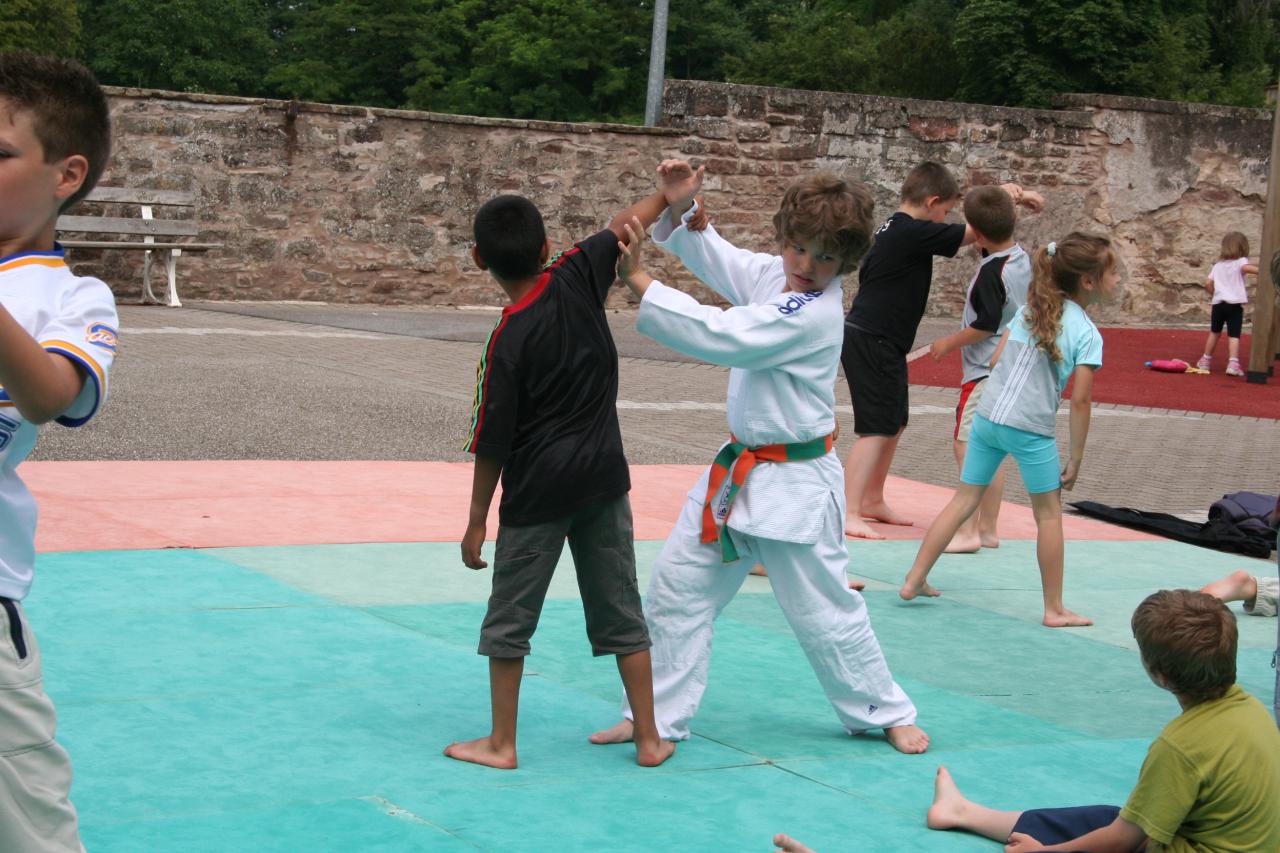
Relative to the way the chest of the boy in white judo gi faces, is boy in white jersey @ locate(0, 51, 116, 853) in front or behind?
in front

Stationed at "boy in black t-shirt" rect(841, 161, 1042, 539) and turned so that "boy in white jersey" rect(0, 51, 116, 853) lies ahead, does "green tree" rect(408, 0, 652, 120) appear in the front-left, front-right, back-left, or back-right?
back-right

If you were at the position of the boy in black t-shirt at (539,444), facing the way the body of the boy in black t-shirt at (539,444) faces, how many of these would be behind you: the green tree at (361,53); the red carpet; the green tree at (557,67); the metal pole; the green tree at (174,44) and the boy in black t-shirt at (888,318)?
0

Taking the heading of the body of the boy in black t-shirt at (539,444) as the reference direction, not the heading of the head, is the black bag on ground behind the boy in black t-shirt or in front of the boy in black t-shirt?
in front

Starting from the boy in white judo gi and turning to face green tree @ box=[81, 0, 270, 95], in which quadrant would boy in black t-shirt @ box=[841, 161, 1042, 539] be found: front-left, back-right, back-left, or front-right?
front-right

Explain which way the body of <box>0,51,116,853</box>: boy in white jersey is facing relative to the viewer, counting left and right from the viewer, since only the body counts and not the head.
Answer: facing the viewer and to the left of the viewer

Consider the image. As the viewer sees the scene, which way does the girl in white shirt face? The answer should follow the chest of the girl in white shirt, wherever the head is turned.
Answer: away from the camera

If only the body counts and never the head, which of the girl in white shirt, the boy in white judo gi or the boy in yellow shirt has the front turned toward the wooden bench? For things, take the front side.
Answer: the boy in yellow shirt

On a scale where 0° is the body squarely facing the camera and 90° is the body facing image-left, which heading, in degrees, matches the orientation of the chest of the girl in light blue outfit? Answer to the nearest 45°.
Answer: approximately 225°

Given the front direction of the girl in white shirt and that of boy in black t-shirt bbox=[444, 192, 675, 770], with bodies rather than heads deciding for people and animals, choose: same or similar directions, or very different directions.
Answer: same or similar directions

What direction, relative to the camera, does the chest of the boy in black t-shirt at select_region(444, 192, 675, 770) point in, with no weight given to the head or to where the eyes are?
away from the camera

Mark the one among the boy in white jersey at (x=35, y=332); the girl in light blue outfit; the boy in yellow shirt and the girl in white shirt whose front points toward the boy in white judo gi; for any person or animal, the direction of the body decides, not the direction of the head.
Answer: the boy in yellow shirt

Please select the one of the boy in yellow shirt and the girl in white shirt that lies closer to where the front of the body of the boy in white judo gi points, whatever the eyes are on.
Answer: the boy in yellow shirt

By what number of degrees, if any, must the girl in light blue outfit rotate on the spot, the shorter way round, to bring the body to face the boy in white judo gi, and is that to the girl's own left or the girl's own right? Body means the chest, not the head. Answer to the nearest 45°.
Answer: approximately 135° to the girl's own right

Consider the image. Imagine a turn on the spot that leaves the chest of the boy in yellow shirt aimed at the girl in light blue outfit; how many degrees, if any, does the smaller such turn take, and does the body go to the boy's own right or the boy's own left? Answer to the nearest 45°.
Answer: approximately 45° to the boy's own right

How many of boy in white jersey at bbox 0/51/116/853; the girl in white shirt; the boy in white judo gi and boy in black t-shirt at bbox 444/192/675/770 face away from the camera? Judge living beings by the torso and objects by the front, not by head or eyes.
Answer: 2

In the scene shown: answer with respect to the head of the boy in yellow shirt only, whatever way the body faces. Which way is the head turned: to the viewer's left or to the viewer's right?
to the viewer's left

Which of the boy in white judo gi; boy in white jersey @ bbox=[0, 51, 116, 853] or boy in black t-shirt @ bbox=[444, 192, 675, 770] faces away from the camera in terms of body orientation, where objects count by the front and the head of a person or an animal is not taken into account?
the boy in black t-shirt

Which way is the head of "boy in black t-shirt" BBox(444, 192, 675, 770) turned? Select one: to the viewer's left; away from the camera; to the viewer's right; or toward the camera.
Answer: away from the camera
